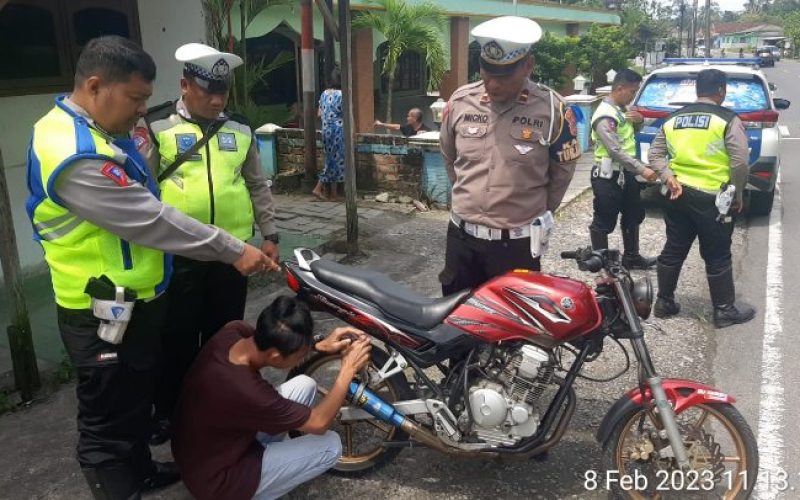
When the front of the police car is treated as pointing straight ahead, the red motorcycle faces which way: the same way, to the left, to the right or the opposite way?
to the right

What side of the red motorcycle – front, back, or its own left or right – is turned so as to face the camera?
right

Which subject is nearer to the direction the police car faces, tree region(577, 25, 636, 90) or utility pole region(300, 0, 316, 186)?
the tree

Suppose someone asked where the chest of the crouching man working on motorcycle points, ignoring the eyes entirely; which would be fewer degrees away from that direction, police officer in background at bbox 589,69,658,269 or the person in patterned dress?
the police officer in background

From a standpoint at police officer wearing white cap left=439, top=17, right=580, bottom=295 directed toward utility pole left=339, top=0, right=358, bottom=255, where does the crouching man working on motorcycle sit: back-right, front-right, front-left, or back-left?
back-left

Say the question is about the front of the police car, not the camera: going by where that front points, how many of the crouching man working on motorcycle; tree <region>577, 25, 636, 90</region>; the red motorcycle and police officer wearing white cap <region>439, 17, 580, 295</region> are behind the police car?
3

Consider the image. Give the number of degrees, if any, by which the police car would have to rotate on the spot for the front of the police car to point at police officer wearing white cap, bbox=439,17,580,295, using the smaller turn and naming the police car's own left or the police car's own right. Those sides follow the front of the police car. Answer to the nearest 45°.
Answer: approximately 180°

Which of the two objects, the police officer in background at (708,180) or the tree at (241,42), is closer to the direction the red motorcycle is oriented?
the police officer in background

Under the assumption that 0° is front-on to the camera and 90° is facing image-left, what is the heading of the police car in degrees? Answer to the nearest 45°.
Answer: approximately 180°

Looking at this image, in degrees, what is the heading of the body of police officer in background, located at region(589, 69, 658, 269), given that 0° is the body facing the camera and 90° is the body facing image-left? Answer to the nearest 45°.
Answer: approximately 270°

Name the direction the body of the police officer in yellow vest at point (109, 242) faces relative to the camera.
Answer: to the viewer's right

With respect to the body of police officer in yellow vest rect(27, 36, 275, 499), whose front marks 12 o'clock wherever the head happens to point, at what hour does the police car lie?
The police car is roughly at 11 o'clock from the police officer in yellow vest.

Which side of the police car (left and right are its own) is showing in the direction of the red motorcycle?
back

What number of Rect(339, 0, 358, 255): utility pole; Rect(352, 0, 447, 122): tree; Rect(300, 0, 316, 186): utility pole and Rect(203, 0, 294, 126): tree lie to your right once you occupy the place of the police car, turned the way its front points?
0

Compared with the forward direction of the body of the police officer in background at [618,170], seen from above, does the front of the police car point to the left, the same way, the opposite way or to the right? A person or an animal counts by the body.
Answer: to the left
